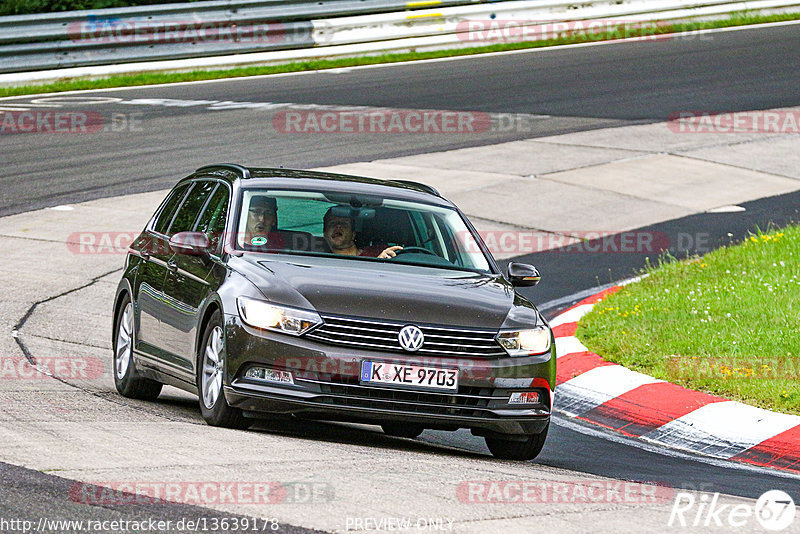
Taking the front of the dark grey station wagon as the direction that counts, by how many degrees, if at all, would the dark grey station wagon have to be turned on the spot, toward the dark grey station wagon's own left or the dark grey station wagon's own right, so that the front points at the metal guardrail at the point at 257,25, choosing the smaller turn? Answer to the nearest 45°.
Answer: approximately 135° to the dark grey station wagon's own left

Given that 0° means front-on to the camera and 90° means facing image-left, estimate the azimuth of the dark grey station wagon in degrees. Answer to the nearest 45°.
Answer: approximately 315°

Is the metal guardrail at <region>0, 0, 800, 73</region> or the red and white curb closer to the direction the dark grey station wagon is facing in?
the red and white curb

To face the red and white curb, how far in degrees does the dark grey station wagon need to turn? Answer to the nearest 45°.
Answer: approximately 90° to its left
